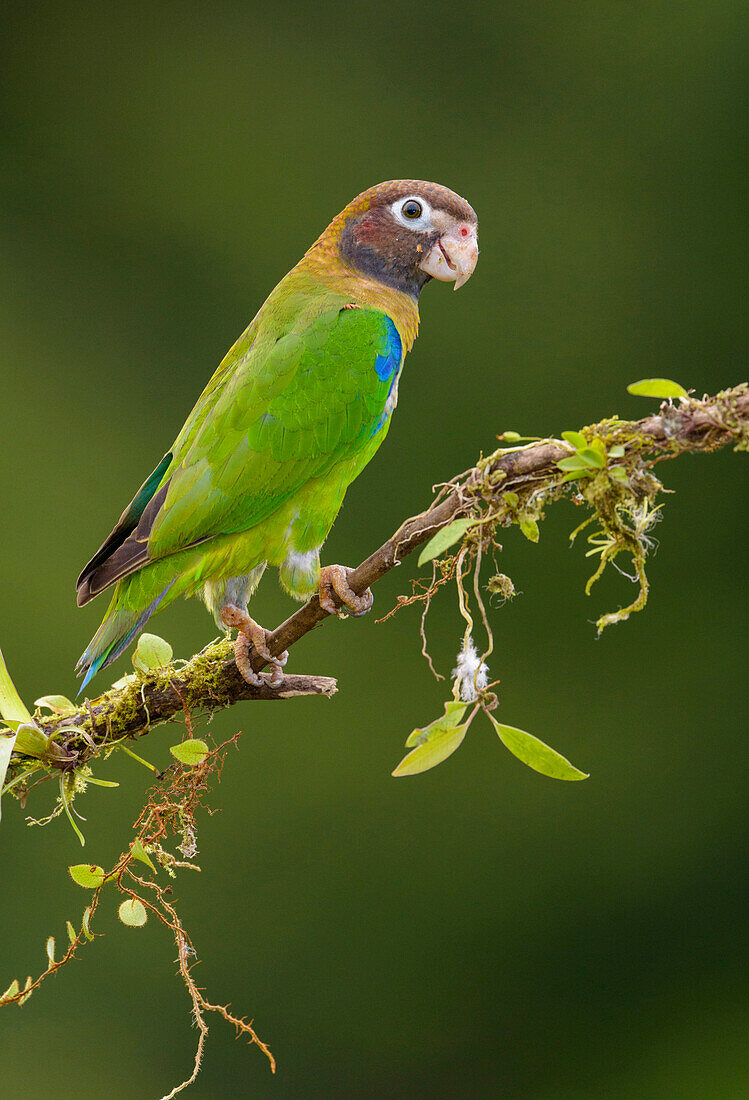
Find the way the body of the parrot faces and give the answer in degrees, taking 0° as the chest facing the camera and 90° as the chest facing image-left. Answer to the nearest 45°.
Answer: approximately 270°

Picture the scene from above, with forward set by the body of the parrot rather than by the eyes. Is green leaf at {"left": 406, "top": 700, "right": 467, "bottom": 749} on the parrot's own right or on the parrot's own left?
on the parrot's own right
